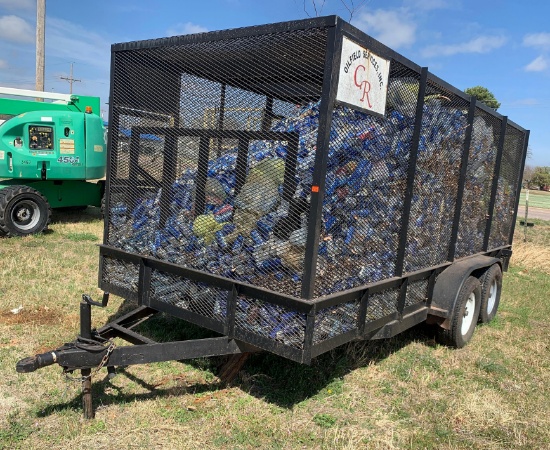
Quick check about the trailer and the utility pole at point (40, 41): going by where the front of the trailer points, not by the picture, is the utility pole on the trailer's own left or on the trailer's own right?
on the trailer's own right

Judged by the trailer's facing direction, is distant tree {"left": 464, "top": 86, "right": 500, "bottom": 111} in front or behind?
behind

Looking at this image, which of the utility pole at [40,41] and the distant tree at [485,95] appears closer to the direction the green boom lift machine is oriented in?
the utility pole

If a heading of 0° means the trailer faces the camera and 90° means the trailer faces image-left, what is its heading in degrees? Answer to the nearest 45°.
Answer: approximately 45°

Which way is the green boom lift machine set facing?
to the viewer's left

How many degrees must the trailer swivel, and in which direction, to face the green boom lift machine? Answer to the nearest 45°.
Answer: approximately 90° to its right
